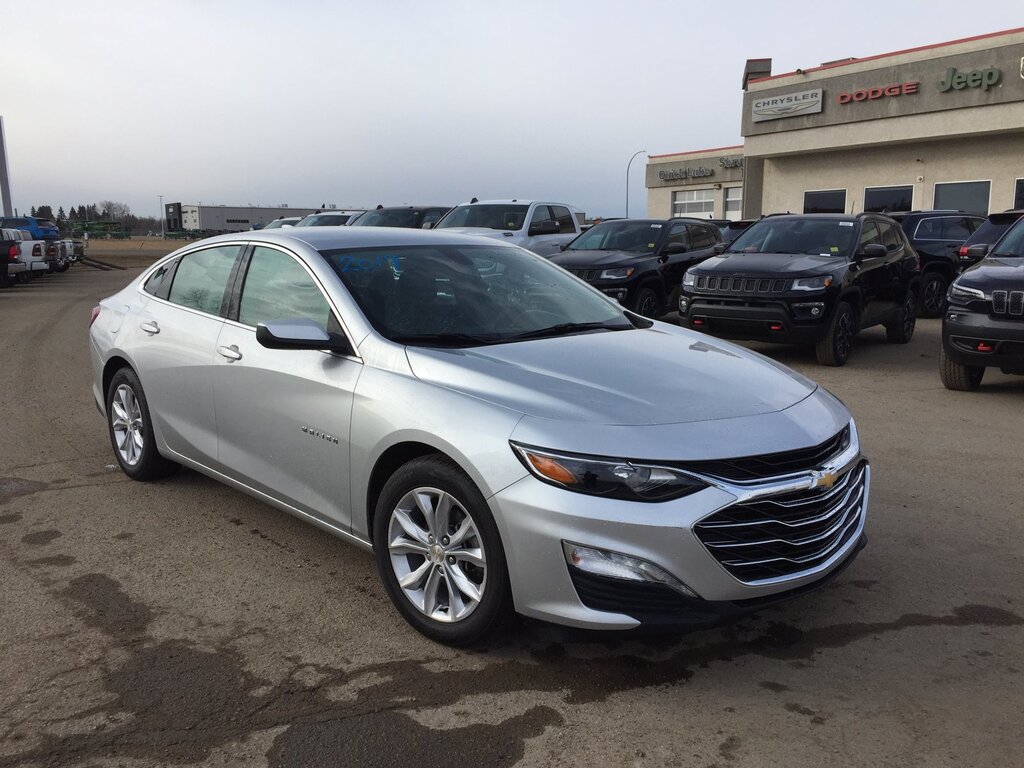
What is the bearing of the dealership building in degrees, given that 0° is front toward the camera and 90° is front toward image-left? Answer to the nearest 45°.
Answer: approximately 45°

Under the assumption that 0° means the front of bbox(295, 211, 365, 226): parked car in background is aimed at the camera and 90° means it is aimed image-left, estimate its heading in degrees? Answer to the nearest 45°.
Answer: approximately 45°

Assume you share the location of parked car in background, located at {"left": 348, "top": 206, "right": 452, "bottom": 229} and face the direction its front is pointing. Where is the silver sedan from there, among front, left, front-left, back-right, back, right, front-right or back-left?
front-left

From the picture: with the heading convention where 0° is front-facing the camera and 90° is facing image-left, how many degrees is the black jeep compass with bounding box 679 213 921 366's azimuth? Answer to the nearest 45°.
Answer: approximately 45°

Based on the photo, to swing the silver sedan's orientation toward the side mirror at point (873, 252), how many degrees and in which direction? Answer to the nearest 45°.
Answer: approximately 90° to its left

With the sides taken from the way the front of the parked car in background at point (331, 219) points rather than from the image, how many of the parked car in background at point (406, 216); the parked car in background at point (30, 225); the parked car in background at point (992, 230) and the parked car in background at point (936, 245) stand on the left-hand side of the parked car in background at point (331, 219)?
3

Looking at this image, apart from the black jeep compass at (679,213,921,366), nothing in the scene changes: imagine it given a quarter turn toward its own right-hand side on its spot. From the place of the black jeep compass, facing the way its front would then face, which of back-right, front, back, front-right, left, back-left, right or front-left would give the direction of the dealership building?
front-right

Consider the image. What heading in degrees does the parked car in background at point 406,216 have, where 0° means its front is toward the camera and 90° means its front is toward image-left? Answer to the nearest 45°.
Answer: approximately 45°

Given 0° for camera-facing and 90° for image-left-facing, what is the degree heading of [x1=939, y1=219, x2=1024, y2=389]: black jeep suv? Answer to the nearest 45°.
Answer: approximately 45°

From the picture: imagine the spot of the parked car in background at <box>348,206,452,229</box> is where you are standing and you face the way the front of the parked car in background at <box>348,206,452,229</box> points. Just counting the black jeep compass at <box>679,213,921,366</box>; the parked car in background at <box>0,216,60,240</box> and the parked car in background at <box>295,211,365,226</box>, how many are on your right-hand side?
2

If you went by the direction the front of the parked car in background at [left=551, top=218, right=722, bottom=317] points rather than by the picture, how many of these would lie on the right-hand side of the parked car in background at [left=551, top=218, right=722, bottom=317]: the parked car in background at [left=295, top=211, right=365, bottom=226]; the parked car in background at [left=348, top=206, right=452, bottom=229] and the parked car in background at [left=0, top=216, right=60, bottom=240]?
3

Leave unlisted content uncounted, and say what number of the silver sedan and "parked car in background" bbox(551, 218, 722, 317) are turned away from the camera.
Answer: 0

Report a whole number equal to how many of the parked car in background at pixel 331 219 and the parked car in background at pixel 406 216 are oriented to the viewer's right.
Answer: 0
